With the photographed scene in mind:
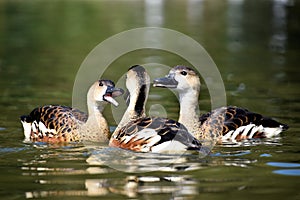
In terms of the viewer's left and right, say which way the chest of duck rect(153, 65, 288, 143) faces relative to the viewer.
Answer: facing to the left of the viewer
